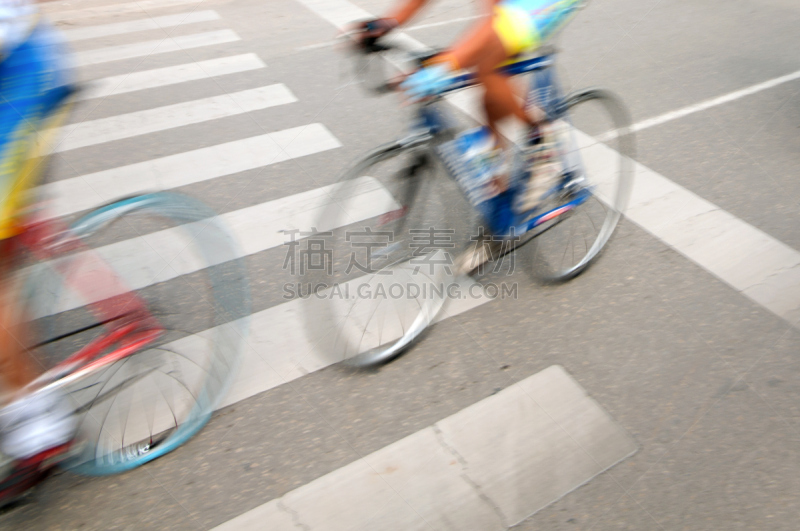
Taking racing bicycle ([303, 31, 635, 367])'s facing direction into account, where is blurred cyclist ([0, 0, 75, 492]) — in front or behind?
in front

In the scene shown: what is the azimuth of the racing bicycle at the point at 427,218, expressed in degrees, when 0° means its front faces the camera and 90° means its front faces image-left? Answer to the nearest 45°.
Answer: approximately 45°

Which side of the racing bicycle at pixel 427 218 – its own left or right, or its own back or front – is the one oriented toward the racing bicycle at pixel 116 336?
front
